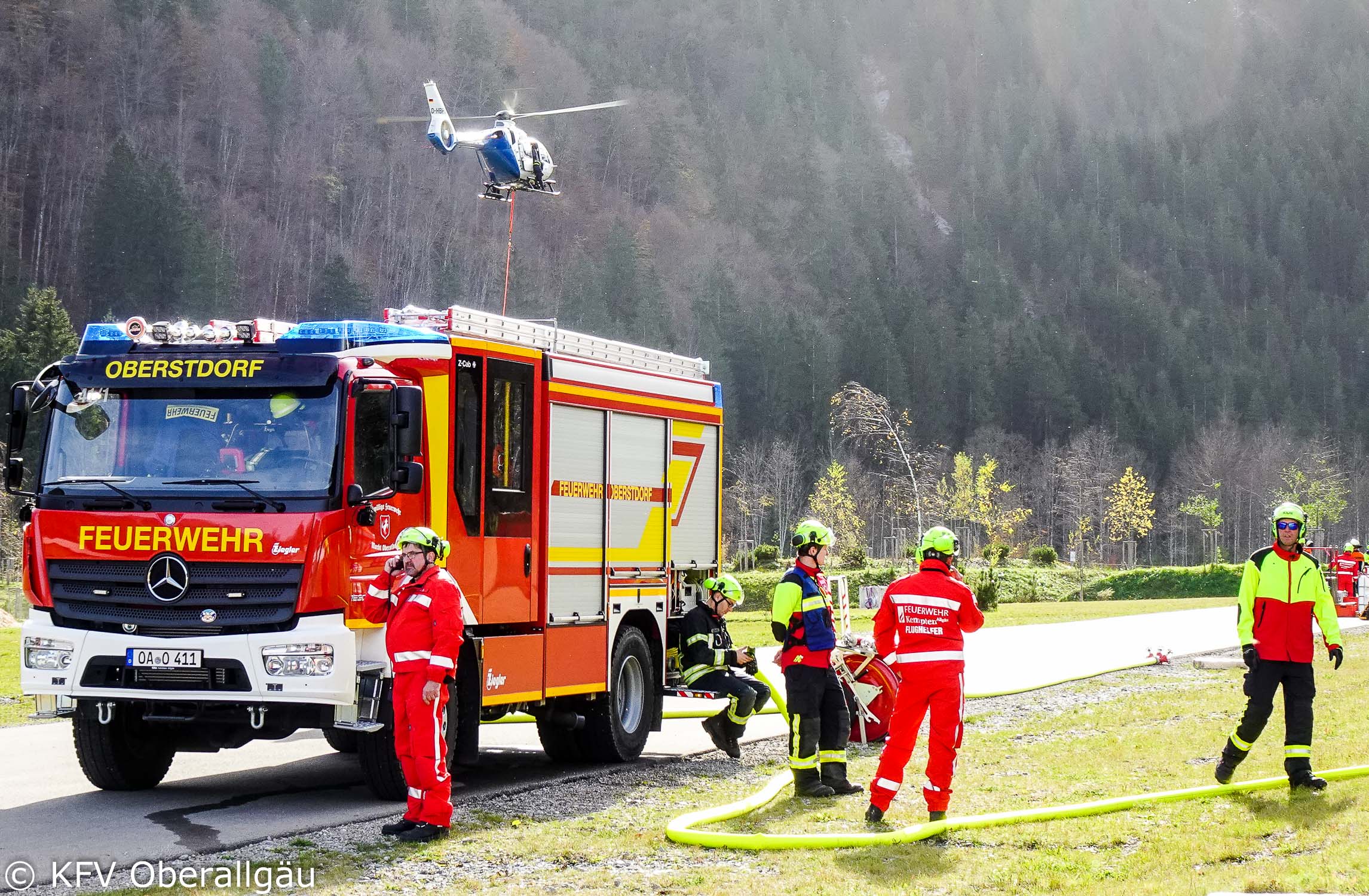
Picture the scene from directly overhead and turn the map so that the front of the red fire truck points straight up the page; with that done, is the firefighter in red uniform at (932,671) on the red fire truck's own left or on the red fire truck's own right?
on the red fire truck's own left

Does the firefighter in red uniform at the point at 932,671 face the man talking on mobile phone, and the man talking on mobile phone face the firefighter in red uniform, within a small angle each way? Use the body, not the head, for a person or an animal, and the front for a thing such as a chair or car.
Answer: no

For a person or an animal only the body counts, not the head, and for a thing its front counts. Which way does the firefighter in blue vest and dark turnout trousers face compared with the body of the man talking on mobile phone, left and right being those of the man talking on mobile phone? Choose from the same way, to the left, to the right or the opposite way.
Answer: to the left

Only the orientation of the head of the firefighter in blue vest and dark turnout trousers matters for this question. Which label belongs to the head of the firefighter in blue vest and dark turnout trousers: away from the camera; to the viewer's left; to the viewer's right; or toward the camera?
to the viewer's right

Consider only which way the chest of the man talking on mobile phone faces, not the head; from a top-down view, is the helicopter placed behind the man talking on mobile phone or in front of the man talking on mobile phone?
behind

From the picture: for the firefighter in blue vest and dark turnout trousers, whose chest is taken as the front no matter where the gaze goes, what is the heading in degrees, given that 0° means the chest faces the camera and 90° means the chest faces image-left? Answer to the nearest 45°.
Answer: approximately 315°

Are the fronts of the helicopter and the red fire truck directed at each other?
no

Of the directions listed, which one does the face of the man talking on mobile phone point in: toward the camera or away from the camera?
toward the camera

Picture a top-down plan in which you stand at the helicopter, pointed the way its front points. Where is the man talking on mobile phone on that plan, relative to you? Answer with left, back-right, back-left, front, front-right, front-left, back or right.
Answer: back-right

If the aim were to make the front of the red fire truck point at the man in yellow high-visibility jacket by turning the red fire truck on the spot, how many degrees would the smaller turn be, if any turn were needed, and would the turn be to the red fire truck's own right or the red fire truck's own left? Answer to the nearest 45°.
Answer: approximately 135° to the red fire truck's own left

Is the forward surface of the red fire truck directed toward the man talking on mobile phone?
no

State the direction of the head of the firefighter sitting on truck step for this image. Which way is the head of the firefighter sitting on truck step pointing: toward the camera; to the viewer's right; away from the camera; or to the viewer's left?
to the viewer's right

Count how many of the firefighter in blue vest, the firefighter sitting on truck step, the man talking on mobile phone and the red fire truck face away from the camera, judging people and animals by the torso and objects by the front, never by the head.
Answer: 0

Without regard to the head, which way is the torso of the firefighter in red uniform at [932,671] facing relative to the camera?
away from the camera

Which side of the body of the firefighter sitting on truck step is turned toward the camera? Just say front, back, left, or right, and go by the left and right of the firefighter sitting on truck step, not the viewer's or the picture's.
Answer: right

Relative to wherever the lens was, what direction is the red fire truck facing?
facing the viewer and to the left of the viewer

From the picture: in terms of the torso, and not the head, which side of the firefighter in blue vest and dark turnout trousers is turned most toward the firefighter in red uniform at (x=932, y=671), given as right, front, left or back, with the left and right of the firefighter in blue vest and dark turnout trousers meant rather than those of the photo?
front

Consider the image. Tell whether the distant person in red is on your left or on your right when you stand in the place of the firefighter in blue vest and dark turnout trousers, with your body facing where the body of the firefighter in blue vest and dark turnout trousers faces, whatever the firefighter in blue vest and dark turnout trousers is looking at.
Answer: on your left

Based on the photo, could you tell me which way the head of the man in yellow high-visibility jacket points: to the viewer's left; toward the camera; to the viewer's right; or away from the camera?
toward the camera
